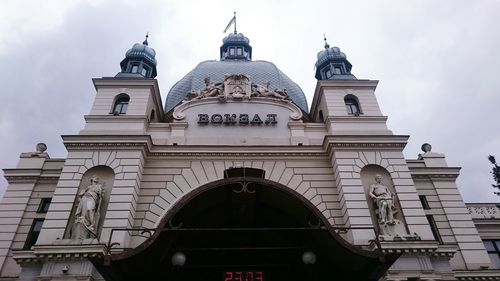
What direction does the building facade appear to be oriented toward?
toward the camera
